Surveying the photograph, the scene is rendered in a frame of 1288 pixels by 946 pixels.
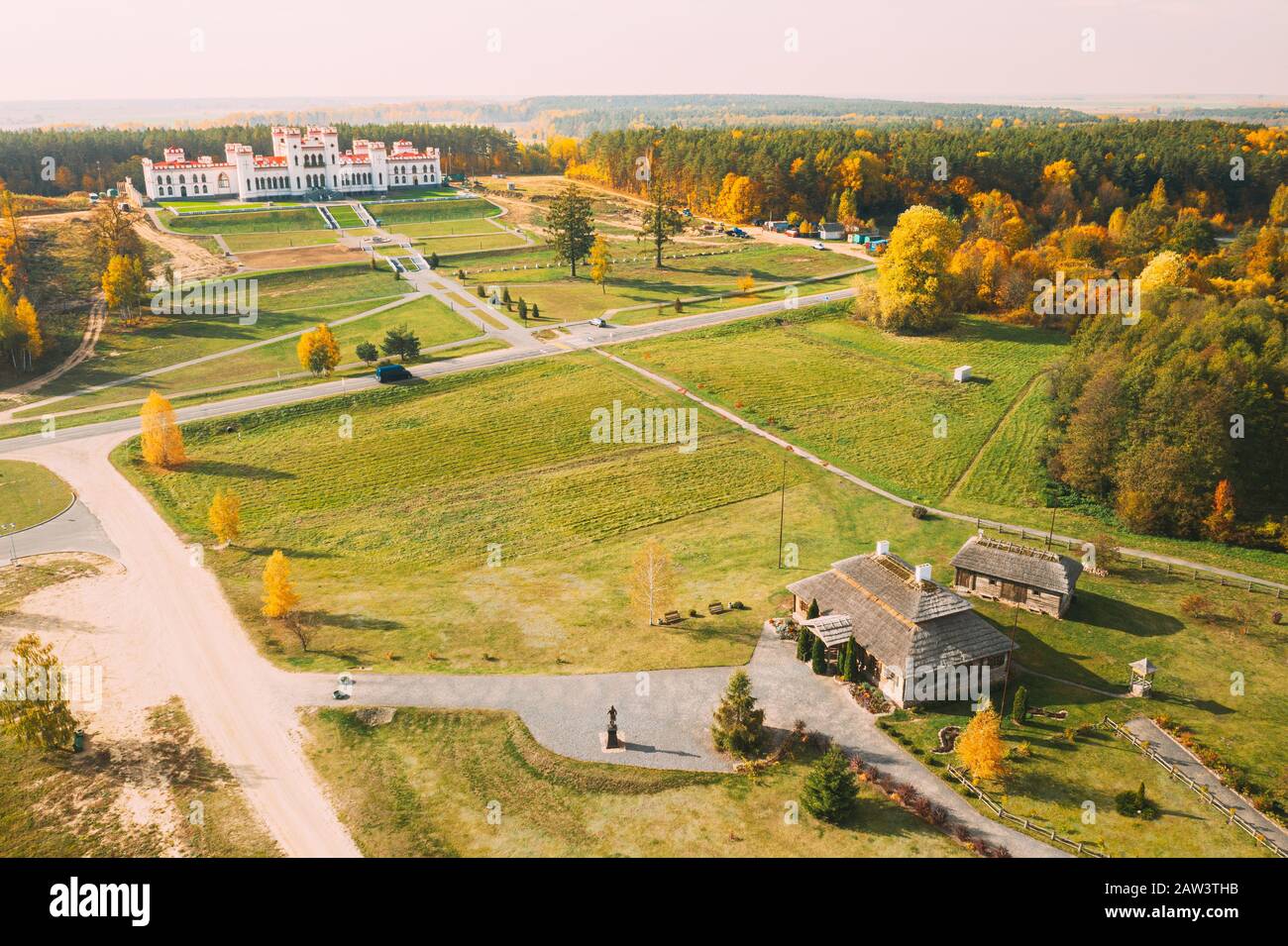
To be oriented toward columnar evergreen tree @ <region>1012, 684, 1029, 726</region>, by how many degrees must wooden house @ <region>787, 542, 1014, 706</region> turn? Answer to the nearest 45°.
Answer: approximately 90° to its left

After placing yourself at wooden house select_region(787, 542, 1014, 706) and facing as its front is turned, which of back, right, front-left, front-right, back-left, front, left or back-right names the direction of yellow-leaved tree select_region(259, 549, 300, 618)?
front-right

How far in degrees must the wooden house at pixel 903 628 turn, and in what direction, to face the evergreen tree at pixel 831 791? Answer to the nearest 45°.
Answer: approximately 45° to its left

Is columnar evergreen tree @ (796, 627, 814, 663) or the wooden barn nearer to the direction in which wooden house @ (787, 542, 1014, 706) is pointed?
the columnar evergreen tree

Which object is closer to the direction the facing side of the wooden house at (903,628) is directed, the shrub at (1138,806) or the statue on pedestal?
the statue on pedestal

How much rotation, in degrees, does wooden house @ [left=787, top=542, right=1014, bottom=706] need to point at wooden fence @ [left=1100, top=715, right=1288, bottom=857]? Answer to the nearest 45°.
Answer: approximately 90° to its left

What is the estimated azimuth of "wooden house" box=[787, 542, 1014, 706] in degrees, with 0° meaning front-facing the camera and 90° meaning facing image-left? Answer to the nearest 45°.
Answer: approximately 45°

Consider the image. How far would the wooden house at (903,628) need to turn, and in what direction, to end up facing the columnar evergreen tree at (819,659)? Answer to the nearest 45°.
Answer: approximately 45° to its right

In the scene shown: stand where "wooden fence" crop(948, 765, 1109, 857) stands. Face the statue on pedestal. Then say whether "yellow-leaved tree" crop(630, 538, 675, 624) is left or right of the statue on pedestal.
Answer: right
